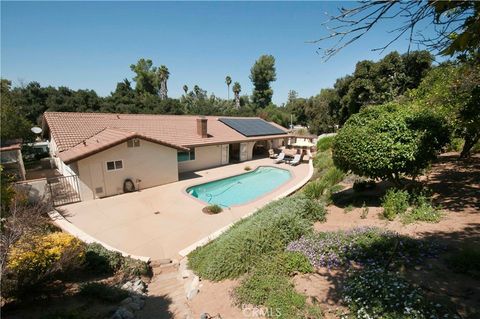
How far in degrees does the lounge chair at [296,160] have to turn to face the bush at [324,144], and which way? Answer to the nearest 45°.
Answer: approximately 180°

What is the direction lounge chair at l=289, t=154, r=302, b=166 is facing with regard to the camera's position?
facing the viewer and to the left of the viewer

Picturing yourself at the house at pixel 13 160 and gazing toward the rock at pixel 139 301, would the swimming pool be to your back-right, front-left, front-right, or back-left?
front-left

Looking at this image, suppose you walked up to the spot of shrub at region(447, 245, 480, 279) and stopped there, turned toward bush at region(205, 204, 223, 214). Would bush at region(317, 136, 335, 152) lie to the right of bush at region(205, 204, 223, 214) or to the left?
right

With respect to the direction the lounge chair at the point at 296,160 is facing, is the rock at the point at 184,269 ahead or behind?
ahead

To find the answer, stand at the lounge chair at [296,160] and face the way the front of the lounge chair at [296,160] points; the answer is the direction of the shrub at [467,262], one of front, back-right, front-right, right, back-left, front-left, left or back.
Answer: front-left

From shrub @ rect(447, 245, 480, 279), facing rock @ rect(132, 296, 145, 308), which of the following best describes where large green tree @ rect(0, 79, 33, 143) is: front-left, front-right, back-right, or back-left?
front-right

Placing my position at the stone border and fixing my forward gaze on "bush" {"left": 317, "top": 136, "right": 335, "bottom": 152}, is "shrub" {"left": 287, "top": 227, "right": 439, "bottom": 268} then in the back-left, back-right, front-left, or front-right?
front-right

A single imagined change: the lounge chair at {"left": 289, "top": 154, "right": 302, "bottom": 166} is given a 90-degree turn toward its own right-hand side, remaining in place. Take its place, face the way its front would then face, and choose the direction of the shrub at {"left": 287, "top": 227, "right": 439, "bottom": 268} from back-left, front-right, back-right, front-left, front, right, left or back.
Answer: back-left

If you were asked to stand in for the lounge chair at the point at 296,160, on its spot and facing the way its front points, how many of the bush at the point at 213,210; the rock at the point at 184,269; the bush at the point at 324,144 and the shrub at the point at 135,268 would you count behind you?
1

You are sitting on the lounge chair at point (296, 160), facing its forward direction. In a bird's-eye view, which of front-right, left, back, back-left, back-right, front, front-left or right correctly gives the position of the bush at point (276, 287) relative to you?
front-left

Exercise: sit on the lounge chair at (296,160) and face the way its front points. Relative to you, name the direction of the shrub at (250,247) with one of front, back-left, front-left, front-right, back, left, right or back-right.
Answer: front-left
